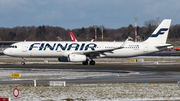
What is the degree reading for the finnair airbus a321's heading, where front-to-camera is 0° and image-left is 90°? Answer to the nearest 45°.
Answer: approximately 90°
